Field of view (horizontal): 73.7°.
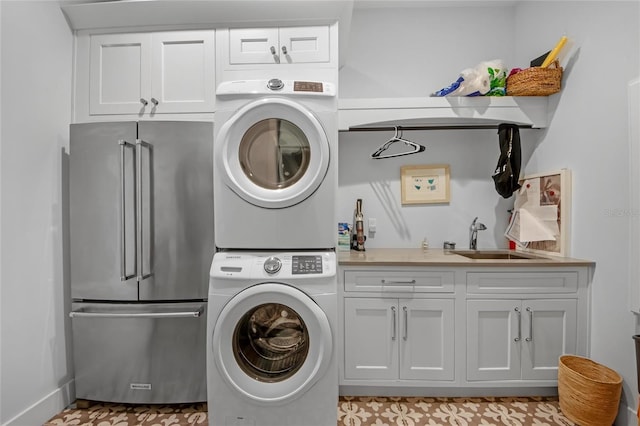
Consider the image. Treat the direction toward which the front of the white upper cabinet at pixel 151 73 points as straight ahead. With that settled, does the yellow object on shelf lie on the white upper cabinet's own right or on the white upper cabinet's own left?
on the white upper cabinet's own left

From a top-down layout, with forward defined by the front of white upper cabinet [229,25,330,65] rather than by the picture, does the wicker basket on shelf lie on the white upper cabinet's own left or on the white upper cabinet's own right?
on the white upper cabinet's own left

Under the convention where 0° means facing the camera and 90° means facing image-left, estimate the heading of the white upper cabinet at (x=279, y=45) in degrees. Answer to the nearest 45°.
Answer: approximately 0°

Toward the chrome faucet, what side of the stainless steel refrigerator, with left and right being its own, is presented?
left

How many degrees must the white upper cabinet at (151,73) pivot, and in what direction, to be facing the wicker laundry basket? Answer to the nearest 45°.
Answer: approximately 45° to its left

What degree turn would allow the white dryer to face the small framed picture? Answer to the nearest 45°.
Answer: approximately 135° to its left

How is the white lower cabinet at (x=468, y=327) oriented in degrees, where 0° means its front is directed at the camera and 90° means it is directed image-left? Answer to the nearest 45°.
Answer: approximately 0°

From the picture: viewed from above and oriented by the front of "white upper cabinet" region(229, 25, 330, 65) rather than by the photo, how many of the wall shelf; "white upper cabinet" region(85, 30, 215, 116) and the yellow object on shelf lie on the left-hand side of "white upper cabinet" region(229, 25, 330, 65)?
2
